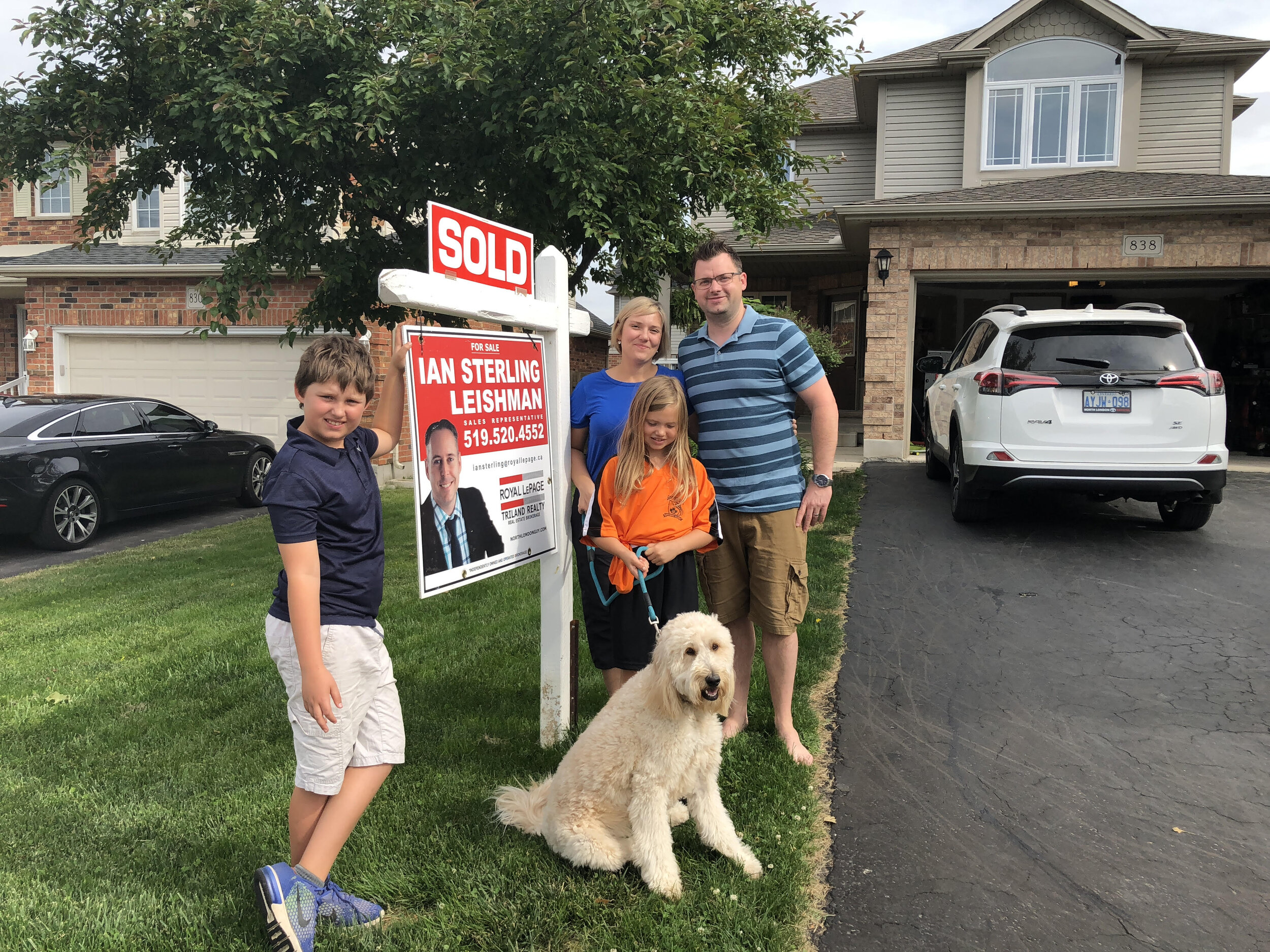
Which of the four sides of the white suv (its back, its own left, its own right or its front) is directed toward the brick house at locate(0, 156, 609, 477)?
left

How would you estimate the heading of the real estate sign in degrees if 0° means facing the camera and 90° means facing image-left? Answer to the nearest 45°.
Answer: approximately 315°

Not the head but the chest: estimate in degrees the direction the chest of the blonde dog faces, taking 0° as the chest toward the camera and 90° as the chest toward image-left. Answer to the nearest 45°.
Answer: approximately 315°

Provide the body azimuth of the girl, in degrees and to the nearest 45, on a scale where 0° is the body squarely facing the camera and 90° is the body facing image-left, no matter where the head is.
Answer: approximately 0°

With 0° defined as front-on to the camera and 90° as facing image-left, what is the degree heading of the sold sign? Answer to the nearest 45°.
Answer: approximately 315°

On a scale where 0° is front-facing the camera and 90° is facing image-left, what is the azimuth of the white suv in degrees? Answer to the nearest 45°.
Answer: approximately 180°

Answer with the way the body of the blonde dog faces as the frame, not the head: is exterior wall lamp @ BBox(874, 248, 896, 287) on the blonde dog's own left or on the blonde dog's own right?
on the blonde dog's own left

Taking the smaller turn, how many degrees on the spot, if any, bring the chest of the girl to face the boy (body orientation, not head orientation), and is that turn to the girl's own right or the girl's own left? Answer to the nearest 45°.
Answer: approximately 45° to the girl's own right

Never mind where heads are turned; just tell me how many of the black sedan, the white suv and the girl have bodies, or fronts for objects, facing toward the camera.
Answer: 1

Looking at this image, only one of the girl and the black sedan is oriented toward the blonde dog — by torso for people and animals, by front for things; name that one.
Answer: the girl
